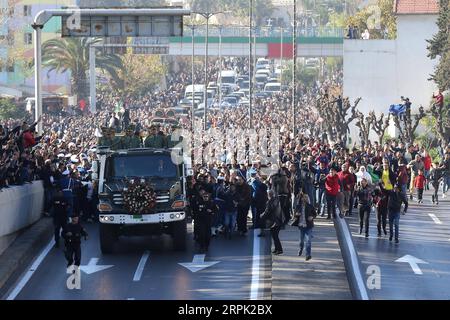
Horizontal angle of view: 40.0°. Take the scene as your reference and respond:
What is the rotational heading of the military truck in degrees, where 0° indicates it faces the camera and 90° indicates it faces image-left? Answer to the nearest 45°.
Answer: approximately 0°

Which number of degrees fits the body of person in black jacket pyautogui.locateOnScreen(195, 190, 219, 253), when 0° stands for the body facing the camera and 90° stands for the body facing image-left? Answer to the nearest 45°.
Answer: approximately 0°

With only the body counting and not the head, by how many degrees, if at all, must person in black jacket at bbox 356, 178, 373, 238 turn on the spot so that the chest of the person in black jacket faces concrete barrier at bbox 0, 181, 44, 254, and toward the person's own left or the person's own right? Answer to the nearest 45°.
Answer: approximately 90° to the person's own right
